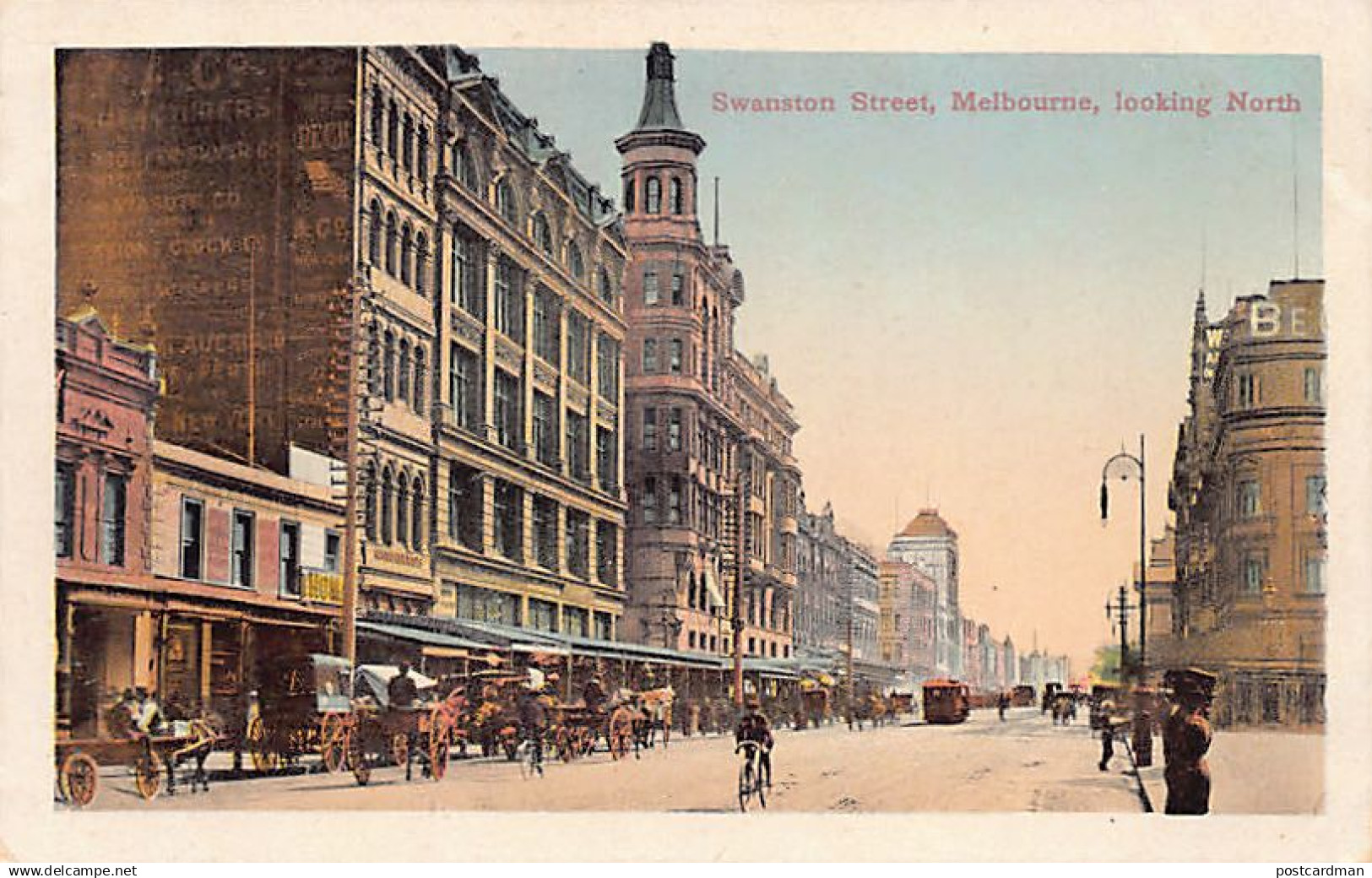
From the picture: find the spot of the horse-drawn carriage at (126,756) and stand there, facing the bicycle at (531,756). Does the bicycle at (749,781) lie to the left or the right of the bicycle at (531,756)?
right

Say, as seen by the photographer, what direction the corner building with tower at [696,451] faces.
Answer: facing the viewer and to the right of the viewer

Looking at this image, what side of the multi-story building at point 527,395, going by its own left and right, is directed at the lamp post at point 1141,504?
front

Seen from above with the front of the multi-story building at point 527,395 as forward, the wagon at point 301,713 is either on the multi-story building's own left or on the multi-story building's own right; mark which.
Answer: on the multi-story building's own right

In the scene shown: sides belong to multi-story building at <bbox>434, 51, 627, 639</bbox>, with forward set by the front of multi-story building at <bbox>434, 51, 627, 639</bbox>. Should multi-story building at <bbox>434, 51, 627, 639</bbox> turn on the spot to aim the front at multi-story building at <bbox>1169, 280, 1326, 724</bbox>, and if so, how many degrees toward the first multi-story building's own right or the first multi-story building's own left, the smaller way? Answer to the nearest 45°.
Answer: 0° — it already faces it

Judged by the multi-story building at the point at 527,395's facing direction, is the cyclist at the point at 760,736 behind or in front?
in front

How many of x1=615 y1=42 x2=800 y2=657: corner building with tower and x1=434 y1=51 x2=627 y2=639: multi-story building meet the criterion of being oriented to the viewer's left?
0

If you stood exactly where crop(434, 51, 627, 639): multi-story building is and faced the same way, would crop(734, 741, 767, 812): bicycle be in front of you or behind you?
in front
